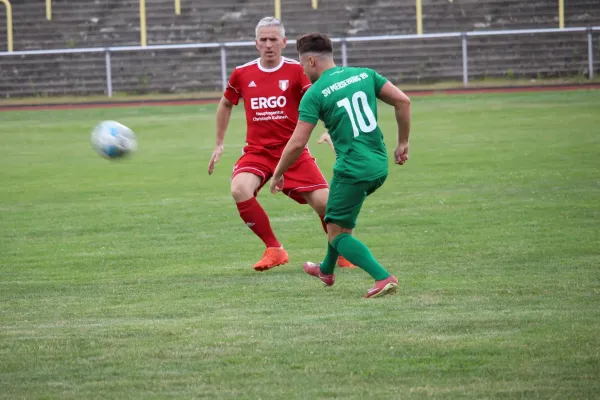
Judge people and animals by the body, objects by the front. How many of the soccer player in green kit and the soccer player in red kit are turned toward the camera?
1

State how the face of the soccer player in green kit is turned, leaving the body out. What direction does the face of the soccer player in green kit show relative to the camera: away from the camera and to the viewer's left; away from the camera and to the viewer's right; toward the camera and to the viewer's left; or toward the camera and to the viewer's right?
away from the camera and to the viewer's left

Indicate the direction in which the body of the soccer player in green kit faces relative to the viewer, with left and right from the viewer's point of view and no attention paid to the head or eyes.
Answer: facing away from the viewer and to the left of the viewer

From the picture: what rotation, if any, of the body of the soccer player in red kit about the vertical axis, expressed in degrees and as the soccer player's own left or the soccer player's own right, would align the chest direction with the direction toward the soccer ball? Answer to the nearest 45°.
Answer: approximately 135° to the soccer player's own right

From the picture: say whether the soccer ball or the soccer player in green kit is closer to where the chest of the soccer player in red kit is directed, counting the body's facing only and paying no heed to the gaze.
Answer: the soccer player in green kit

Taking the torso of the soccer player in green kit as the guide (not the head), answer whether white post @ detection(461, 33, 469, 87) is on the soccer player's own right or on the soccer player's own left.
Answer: on the soccer player's own right

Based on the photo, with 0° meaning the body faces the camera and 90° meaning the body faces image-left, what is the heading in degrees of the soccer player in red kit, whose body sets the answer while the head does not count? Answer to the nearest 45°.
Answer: approximately 0°
